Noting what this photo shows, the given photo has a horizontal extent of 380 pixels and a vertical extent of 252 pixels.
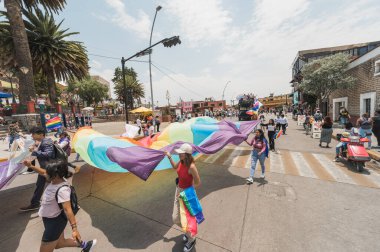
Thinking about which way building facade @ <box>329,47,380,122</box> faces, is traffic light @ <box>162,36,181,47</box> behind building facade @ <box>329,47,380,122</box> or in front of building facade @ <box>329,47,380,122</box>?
in front

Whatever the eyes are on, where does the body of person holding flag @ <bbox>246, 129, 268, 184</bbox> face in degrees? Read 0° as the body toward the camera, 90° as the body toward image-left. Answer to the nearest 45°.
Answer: approximately 45°

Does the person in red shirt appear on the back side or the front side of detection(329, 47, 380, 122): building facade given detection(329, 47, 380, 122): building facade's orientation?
on the front side

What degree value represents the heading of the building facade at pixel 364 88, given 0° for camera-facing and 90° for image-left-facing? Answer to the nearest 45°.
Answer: approximately 45°

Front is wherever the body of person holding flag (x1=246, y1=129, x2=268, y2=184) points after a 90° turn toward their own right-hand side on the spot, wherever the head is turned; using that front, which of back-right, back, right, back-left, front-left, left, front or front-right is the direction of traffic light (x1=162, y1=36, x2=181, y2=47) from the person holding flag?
front

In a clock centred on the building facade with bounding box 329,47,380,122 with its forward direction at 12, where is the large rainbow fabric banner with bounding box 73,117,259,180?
The large rainbow fabric banner is roughly at 11 o'clock from the building facade.

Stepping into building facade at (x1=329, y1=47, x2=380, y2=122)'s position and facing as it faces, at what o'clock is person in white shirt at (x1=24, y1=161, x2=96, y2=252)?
The person in white shirt is roughly at 11 o'clock from the building facade.

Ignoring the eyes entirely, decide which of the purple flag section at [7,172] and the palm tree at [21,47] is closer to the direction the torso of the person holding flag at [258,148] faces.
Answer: the purple flag section
